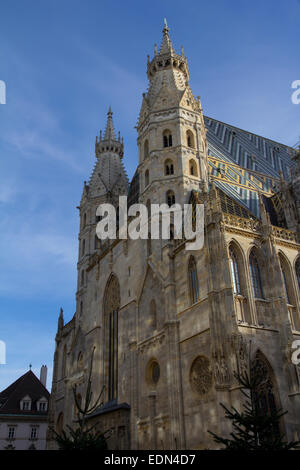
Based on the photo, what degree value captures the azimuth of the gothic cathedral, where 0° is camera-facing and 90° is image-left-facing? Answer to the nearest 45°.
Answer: approximately 45°
